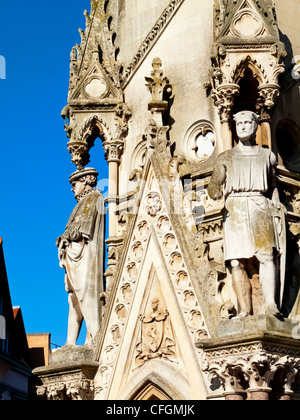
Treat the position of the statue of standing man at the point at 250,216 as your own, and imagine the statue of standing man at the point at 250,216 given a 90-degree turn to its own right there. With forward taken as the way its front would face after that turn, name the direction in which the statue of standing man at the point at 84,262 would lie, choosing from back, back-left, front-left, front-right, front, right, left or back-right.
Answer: front-right

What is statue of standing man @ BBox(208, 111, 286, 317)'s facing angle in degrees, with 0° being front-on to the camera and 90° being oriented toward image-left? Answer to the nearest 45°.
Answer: approximately 0°
